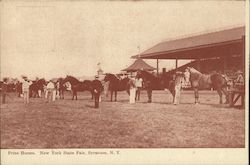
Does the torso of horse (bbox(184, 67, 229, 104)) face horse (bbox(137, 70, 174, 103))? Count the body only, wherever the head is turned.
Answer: yes

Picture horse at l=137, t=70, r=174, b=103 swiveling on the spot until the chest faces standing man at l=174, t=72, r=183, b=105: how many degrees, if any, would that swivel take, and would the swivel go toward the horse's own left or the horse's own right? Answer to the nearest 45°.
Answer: approximately 135° to the horse's own left

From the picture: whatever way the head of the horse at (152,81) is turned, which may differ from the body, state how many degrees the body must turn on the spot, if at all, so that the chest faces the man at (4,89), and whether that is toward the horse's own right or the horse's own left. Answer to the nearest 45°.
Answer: approximately 45° to the horse's own left

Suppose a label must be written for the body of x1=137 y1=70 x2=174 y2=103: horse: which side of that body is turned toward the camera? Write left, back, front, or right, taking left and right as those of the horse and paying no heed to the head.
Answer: left

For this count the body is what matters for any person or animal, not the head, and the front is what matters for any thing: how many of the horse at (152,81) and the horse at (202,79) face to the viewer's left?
2

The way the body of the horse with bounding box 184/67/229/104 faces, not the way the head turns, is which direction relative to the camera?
to the viewer's left
